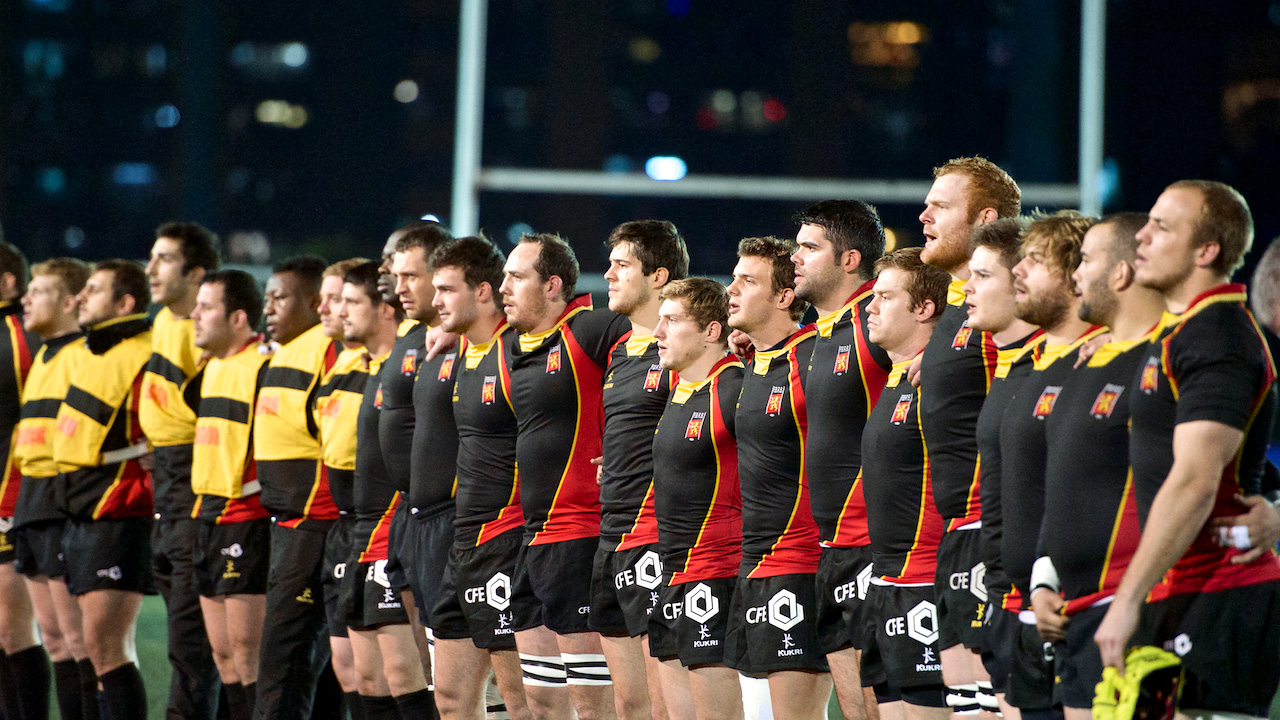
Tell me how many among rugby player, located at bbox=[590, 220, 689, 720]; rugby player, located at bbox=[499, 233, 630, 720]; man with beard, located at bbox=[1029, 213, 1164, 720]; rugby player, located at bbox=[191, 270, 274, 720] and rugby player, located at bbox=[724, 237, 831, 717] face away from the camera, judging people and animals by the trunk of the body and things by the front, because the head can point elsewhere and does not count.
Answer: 0

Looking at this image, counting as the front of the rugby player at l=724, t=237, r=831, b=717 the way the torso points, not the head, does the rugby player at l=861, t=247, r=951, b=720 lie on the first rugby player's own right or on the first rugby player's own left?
on the first rugby player's own left

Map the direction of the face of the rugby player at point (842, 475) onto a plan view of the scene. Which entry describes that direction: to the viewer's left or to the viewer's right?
to the viewer's left

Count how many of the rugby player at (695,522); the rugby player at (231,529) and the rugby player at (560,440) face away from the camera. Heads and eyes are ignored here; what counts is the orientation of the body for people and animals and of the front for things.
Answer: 0

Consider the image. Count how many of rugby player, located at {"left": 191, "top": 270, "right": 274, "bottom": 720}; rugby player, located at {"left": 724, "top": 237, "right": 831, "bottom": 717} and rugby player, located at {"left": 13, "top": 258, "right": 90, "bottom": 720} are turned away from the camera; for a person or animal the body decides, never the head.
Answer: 0

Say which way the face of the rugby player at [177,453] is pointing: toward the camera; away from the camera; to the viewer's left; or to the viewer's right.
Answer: to the viewer's left

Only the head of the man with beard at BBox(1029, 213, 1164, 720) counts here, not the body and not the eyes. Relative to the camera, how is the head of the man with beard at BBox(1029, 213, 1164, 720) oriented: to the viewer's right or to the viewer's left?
to the viewer's left

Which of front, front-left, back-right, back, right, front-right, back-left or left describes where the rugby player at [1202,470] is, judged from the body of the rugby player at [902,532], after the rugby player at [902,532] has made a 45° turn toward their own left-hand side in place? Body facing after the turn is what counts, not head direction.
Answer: front-left

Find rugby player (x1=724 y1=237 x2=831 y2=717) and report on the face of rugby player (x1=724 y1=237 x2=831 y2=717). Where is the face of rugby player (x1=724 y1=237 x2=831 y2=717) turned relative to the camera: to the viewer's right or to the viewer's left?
to the viewer's left

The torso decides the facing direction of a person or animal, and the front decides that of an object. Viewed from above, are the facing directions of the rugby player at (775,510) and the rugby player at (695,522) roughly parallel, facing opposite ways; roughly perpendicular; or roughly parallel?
roughly parallel

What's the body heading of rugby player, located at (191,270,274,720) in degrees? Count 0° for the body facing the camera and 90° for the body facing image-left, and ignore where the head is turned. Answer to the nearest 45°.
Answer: approximately 45°

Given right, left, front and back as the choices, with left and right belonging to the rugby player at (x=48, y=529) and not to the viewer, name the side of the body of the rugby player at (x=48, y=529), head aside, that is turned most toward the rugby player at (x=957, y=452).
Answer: left

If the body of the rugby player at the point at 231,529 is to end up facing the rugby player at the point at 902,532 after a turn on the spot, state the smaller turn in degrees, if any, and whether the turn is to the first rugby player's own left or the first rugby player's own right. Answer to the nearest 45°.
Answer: approximately 90° to the first rugby player's own left

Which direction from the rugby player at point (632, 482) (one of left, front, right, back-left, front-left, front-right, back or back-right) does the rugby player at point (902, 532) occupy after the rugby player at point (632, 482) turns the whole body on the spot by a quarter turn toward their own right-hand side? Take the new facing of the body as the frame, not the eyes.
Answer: back
